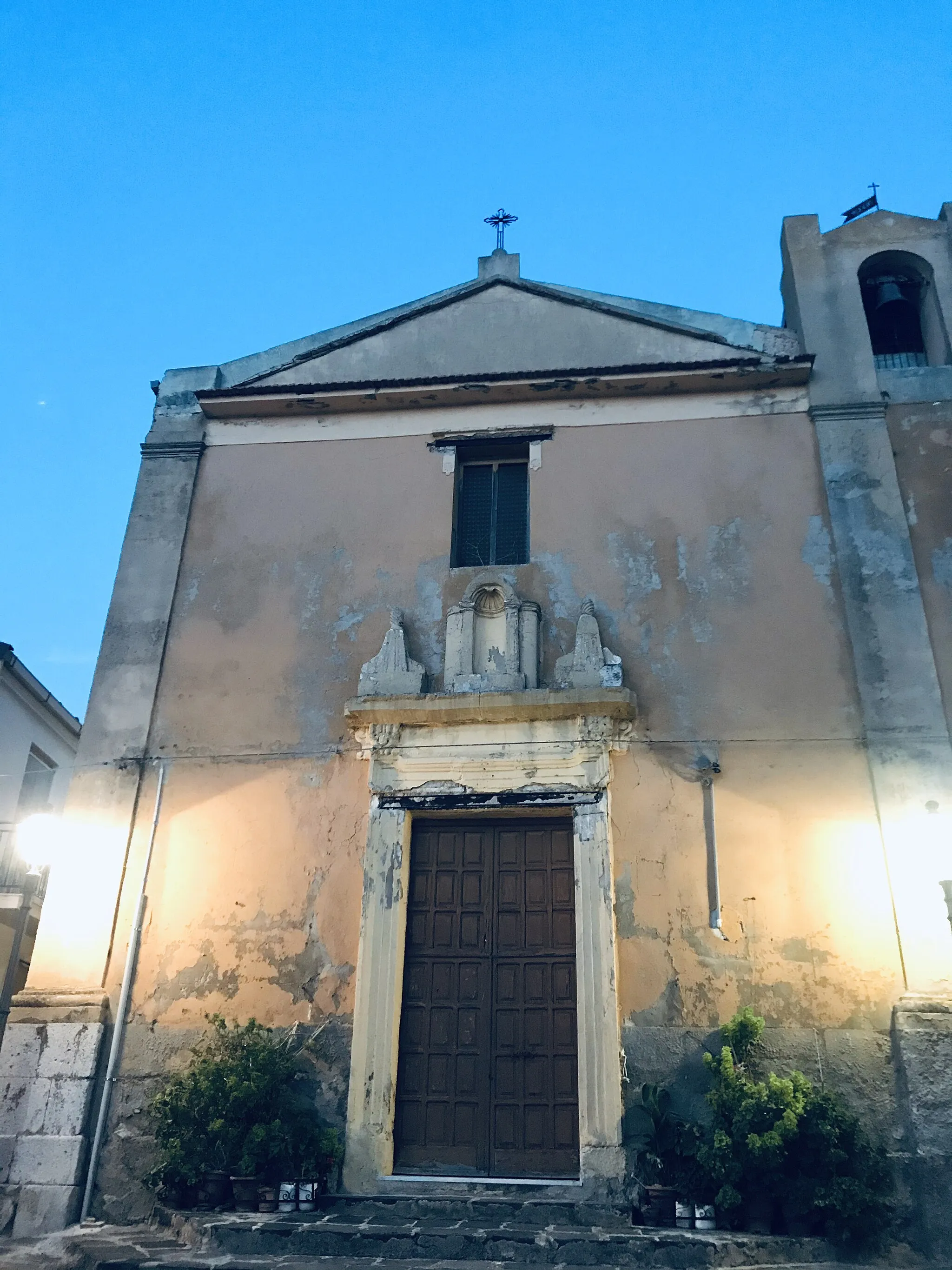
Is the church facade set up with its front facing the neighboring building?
no

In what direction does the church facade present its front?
toward the camera

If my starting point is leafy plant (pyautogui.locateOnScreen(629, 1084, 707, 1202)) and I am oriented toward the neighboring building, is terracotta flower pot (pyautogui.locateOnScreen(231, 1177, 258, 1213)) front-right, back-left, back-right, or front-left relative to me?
front-left
